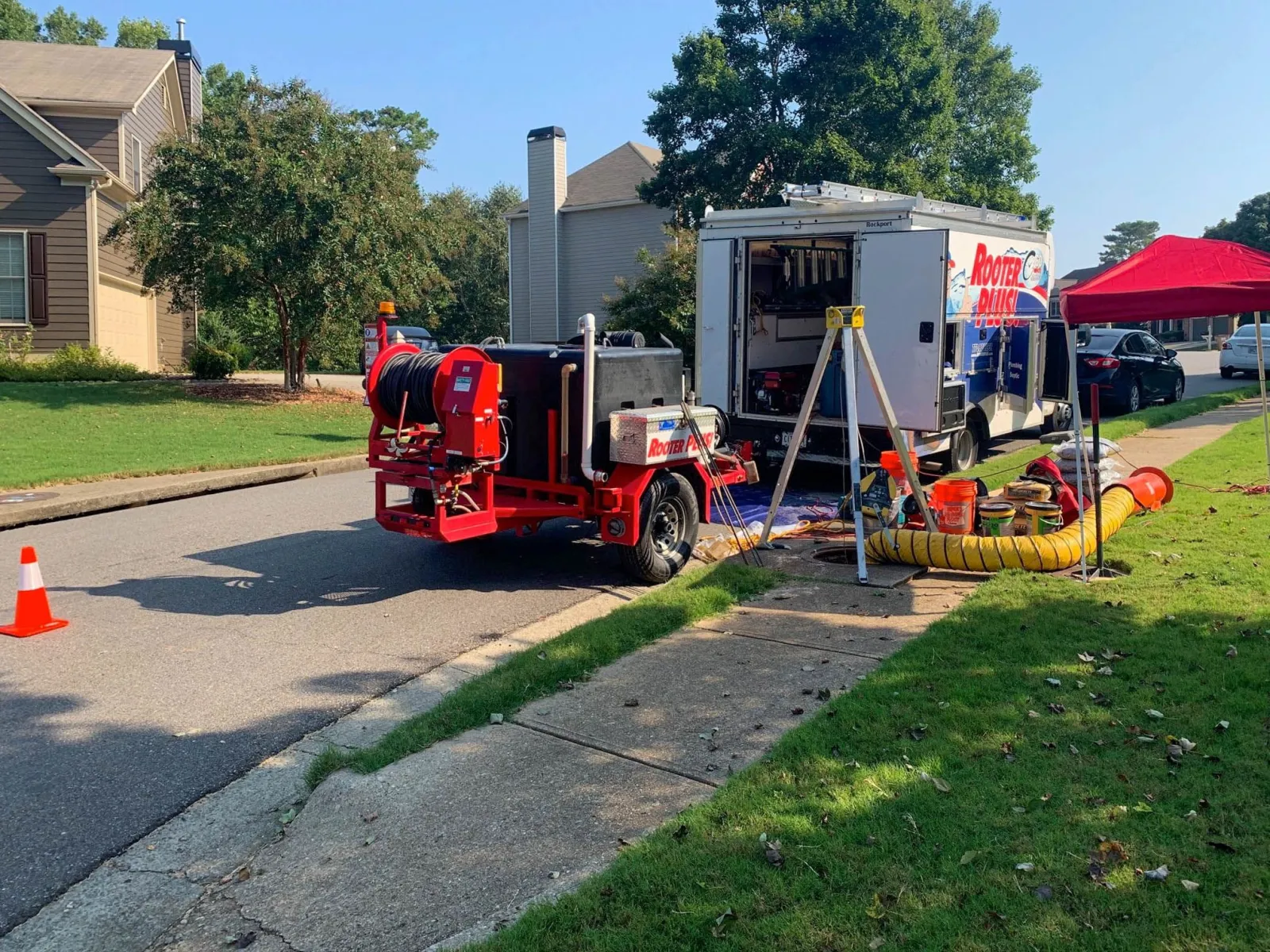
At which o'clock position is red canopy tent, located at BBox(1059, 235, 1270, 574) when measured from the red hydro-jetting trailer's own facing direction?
The red canopy tent is roughly at 2 o'clock from the red hydro-jetting trailer.

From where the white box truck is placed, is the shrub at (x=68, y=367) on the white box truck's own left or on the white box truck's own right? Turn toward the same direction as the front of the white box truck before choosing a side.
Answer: on the white box truck's own left

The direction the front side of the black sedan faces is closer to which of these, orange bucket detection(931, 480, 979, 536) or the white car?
the white car

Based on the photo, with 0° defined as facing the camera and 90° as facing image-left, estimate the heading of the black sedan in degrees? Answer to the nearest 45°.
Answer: approximately 225°

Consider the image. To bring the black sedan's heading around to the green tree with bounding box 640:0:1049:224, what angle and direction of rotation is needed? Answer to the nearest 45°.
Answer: approximately 90° to its left

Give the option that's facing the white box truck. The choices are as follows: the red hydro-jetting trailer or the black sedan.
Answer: the red hydro-jetting trailer

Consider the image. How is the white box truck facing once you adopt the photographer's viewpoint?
facing away from the viewer and to the right of the viewer

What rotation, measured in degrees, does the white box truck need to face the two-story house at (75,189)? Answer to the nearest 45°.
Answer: approximately 90° to its left

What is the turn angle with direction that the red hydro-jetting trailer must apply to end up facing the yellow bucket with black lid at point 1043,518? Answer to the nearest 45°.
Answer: approximately 45° to its right

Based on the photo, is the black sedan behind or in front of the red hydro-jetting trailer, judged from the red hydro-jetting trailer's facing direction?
in front

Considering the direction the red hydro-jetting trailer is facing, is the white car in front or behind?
in front

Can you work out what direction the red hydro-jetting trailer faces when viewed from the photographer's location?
facing away from the viewer and to the right of the viewer

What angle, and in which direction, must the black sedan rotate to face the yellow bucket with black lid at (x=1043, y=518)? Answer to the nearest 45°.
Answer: approximately 135° to its right
